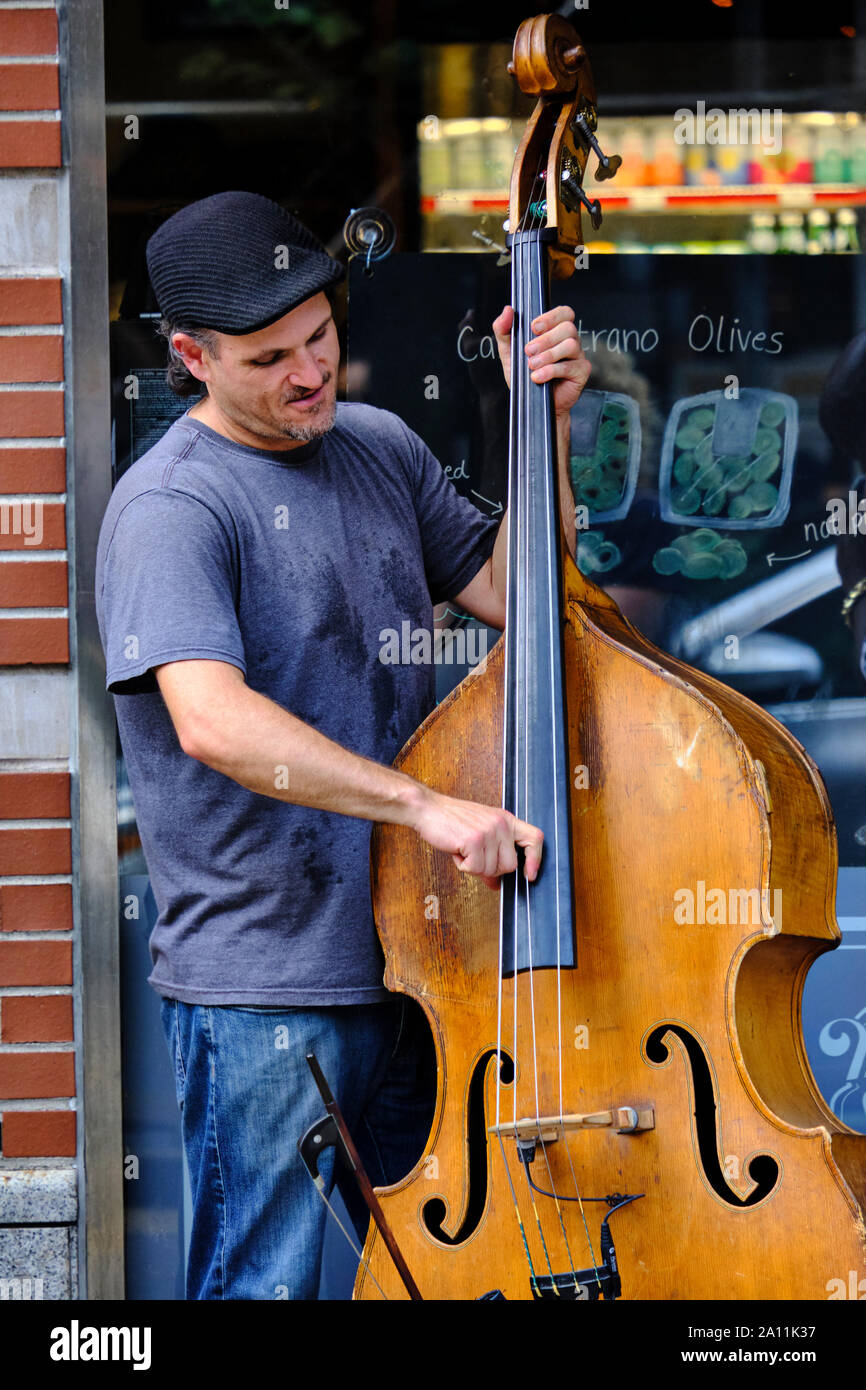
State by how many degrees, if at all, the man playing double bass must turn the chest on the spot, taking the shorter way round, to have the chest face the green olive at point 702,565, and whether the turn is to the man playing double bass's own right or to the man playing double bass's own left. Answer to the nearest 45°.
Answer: approximately 90° to the man playing double bass's own left

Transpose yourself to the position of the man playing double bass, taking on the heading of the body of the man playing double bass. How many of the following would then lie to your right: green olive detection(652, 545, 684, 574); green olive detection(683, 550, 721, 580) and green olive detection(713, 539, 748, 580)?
0

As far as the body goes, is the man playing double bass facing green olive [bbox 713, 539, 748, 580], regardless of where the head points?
no

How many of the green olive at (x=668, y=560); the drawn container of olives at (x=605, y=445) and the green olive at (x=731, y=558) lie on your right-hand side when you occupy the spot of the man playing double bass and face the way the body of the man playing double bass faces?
0

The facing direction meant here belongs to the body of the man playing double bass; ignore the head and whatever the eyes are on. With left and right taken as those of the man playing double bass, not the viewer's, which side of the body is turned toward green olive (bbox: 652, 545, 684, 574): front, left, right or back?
left

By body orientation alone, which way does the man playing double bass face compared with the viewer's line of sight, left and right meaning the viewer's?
facing the viewer and to the right of the viewer

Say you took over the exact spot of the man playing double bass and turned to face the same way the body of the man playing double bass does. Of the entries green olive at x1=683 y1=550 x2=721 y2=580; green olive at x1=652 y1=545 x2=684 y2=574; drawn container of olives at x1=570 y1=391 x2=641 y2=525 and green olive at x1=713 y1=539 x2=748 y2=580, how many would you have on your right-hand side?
0

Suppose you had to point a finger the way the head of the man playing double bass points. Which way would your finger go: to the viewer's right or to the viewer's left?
to the viewer's right

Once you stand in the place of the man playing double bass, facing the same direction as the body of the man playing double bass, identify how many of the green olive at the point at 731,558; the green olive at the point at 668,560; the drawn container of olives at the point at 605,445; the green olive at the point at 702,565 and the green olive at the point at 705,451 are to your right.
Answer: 0

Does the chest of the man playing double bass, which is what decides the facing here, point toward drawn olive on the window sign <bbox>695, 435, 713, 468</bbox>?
no

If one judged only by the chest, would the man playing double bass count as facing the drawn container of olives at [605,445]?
no
